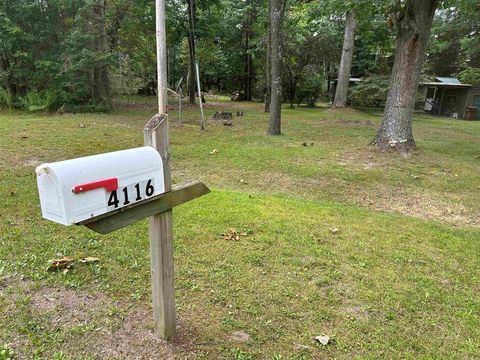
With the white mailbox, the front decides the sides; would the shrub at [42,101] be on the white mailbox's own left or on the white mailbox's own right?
on the white mailbox's own right

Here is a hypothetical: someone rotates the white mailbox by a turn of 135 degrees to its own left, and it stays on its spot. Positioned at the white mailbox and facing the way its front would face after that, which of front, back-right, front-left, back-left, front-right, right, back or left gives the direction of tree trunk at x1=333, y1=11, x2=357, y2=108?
front-left

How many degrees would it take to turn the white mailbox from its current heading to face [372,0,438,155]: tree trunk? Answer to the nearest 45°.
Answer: approximately 180°

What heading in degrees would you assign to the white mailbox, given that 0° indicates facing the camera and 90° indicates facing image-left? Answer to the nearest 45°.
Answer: approximately 45°

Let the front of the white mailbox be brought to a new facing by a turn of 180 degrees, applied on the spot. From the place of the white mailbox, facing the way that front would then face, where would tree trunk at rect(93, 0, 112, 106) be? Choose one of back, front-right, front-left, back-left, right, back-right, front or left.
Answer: front-left

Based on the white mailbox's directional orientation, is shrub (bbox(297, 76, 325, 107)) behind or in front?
behind

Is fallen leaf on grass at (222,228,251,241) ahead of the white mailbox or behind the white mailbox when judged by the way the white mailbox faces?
behind

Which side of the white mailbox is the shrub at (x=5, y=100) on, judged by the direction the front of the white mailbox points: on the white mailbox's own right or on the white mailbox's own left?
on the white mailbox's own right

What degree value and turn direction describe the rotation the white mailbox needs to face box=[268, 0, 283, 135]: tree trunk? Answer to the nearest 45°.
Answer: approximately 180°
